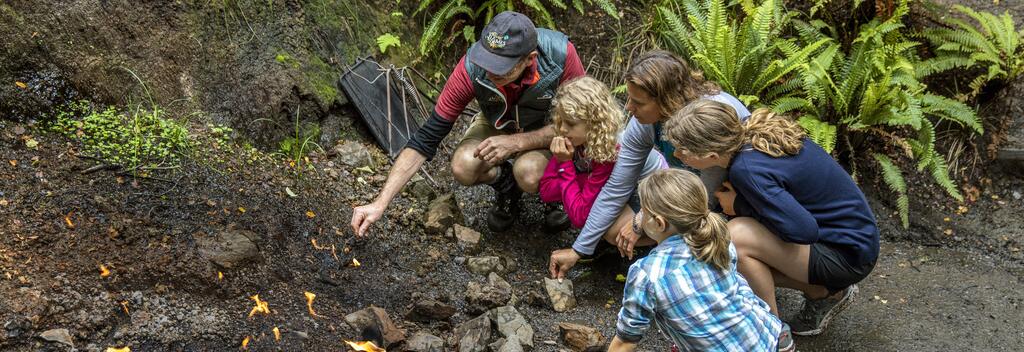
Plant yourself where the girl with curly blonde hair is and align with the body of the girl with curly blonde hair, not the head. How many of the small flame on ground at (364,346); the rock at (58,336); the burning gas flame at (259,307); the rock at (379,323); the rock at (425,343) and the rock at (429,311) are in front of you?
6

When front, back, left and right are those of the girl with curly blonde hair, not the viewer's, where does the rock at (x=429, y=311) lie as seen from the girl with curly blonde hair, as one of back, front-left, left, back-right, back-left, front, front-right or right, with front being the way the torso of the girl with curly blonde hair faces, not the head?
front

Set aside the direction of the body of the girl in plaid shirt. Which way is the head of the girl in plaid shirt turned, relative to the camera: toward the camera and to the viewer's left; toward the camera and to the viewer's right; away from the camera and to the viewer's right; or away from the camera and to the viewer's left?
away from the camera and to the viewer's left

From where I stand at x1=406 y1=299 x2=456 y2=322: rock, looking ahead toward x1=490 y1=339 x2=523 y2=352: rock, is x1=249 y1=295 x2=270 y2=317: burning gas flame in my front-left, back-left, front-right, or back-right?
back-right

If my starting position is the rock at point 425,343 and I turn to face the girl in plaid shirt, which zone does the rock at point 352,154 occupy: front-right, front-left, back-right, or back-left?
back-left

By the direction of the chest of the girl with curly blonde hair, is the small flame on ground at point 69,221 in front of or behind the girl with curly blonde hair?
in front

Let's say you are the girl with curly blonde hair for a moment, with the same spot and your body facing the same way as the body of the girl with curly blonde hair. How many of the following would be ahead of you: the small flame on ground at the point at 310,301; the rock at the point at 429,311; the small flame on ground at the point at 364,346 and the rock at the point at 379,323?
4

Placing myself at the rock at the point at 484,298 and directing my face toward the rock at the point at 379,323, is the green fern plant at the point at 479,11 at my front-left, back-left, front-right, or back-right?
back-right

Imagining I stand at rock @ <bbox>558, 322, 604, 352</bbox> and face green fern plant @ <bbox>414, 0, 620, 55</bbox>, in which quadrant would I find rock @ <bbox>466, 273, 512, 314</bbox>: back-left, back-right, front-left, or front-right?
front-left

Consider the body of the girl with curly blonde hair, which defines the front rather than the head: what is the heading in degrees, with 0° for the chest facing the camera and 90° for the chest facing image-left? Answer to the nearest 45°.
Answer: approximately 45°

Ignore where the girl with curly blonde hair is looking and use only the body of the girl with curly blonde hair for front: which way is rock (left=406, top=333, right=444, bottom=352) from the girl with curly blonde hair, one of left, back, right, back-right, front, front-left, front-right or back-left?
front
